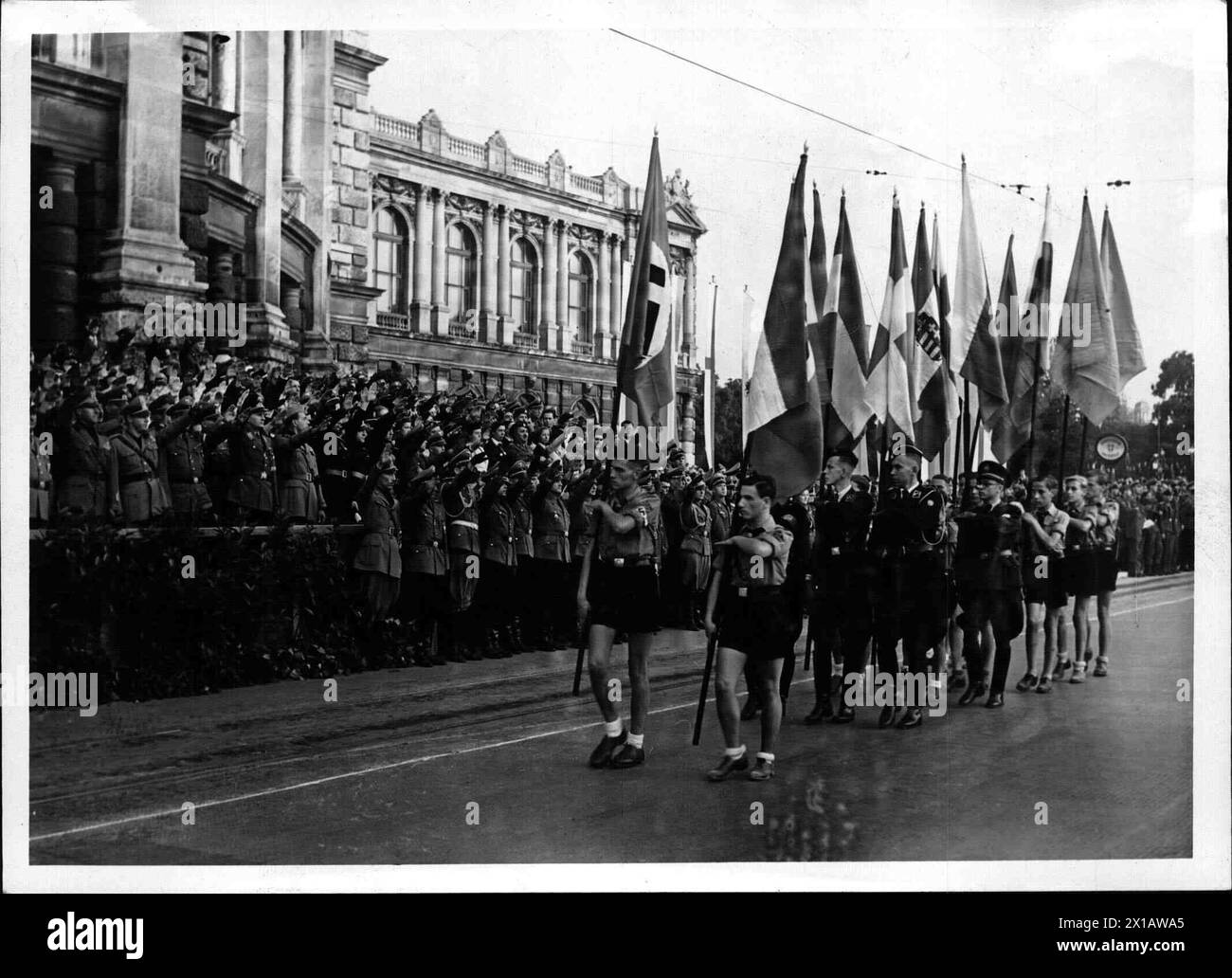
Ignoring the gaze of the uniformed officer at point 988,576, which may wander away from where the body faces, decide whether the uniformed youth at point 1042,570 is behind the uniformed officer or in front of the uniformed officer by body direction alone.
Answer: behind

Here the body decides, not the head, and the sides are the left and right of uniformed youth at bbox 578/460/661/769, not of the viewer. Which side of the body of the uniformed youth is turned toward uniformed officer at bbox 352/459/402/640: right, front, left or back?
right

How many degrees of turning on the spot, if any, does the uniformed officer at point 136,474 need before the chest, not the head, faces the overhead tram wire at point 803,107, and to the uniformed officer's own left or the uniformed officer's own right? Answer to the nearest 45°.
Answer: approximately 45° to the uniformed officer's own left

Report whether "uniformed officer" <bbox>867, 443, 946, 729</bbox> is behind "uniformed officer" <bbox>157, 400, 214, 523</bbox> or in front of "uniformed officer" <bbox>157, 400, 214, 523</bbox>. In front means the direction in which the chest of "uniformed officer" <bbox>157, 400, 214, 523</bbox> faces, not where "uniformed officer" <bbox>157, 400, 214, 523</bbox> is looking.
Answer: in front

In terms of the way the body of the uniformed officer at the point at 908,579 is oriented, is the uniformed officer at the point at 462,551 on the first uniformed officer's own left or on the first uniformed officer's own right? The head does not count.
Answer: on the first uniformed officer's own right

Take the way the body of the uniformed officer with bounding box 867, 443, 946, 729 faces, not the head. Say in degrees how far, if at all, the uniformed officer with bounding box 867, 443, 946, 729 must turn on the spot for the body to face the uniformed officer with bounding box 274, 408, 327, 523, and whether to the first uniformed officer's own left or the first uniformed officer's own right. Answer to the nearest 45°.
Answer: approximately 45° to the first uniformed officer's own right

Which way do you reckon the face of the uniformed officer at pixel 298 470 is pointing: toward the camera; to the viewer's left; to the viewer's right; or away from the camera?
to the viewer's right

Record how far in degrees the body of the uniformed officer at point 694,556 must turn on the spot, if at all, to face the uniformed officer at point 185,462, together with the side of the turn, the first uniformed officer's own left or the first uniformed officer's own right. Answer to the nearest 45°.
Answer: approximately 90° to the first uniformed officer's own right

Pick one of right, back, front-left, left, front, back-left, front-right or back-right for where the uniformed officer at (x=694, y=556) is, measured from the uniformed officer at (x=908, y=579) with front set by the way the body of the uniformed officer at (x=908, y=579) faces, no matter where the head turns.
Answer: right
